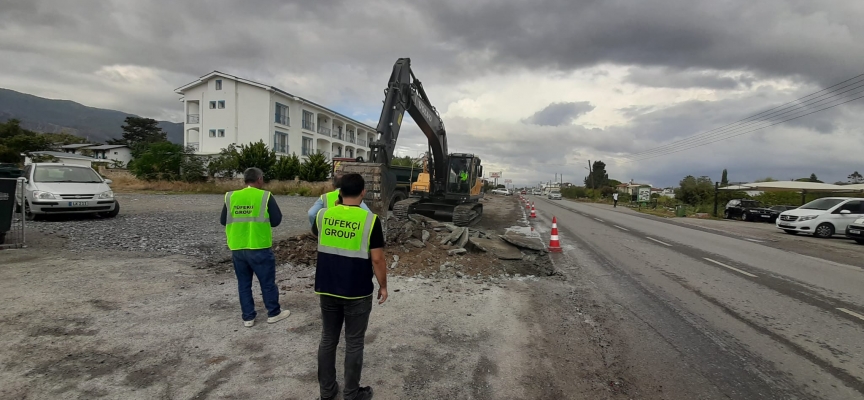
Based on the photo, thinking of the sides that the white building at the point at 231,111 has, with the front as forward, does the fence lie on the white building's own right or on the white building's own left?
on the white building's own right

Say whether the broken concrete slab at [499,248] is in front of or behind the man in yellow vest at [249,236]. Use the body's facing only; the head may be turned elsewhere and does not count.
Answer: in front

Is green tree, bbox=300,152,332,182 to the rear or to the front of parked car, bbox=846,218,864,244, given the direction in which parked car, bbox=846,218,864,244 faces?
to the front

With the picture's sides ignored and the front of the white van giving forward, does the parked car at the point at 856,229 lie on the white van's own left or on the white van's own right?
on the white van's own left

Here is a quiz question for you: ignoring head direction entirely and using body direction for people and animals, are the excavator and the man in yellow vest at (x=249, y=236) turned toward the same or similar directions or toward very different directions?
very different directions

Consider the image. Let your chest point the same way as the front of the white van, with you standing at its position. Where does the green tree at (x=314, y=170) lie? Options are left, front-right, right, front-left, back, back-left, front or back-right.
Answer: front-right

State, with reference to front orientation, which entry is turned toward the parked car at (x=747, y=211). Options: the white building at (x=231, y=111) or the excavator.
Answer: the white building

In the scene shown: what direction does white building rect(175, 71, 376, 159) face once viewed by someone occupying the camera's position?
facing the viewer and to the right of the viewer

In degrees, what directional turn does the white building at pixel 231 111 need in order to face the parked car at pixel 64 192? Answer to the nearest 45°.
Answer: approximately 45° to its right

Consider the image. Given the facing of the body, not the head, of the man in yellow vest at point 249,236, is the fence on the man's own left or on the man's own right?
on the man's own left

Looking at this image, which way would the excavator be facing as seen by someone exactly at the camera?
facing the viewer and to the left of the viewer

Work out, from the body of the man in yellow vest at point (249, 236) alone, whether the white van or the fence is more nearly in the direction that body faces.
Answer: the white van

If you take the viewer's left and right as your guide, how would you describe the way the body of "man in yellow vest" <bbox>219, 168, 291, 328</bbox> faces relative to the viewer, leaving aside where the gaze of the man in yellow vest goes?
facing away from the viewer and to the right of the viewer

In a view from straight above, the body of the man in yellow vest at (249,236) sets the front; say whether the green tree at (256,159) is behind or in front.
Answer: in front

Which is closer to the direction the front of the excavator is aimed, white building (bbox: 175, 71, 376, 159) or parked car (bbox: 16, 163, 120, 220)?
the parked car

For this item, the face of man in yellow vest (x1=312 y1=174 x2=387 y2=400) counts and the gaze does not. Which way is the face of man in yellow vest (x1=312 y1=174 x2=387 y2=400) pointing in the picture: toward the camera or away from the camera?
away from the camera

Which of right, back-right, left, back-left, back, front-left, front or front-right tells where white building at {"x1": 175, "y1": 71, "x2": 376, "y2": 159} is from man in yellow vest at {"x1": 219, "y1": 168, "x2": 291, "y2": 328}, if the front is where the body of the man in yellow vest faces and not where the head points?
front-left

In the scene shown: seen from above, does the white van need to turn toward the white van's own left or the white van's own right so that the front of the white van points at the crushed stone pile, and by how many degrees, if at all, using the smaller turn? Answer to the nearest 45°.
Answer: approximately 45° to the white van's own left

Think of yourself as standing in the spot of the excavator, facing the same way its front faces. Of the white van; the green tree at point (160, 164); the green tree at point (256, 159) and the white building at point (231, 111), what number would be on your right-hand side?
3
